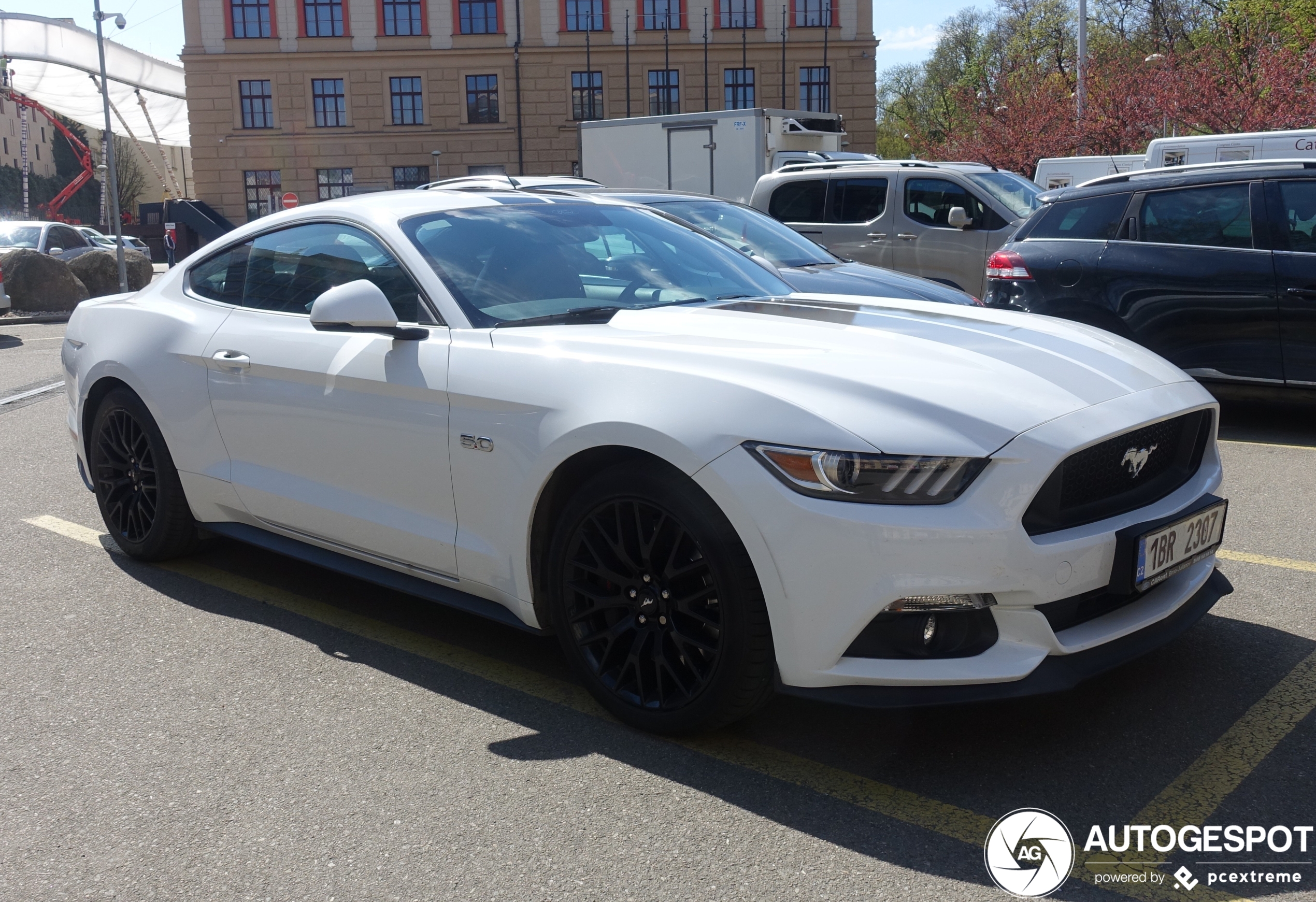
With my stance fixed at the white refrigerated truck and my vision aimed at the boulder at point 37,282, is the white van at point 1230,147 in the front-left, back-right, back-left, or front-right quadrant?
back-left

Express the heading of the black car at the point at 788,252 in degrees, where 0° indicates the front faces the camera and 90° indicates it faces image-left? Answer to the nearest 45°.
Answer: approximately 315°

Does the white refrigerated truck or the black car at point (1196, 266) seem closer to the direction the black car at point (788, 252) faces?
the black car

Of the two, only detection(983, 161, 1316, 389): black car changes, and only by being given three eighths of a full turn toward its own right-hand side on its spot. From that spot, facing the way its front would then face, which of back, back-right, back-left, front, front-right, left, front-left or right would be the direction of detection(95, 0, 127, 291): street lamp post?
right

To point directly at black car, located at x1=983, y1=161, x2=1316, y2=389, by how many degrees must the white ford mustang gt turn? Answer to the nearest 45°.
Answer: approximately 90° to its left

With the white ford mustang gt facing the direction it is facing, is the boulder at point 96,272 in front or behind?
behind

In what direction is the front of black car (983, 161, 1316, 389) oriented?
to the viewer's right

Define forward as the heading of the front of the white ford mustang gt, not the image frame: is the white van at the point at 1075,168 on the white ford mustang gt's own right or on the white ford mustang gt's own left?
on the white ford mustang gt's own left
